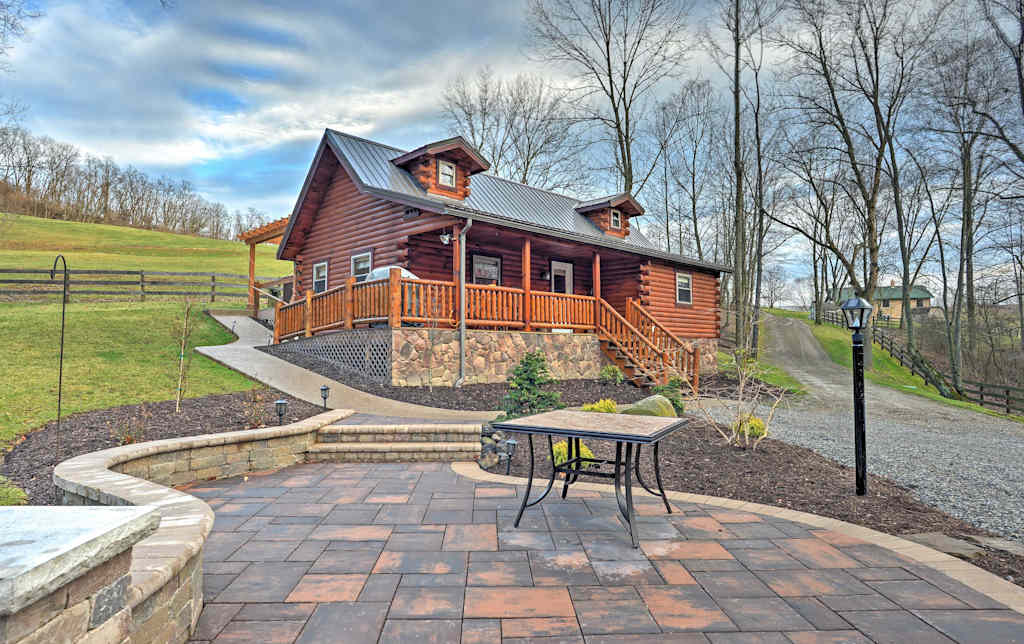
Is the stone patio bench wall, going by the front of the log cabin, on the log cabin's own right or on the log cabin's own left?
on the log cabin's own right

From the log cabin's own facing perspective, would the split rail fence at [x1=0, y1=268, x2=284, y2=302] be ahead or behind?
behind

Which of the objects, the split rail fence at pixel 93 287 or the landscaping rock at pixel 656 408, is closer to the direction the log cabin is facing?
the landscaping rock

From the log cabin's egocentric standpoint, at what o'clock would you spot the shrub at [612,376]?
The shrub is roughly at 11 o'clock from the log cabin.

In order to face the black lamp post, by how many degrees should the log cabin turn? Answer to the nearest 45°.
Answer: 0° — it already faces it

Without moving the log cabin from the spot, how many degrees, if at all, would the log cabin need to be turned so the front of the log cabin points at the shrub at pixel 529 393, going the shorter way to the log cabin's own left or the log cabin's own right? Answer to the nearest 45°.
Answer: approximately 45° to the log cabin's own right

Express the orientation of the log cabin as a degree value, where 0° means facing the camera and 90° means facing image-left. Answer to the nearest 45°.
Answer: approximately 315°

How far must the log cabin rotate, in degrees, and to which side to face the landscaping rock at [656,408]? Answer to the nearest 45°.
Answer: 0° — it already faces it
